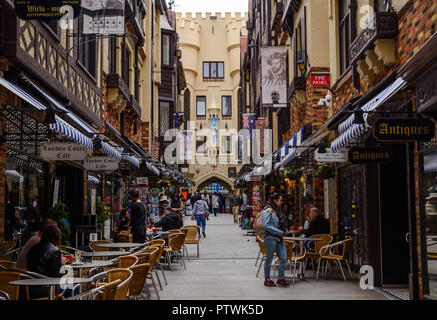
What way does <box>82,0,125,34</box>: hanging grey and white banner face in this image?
toward the camera

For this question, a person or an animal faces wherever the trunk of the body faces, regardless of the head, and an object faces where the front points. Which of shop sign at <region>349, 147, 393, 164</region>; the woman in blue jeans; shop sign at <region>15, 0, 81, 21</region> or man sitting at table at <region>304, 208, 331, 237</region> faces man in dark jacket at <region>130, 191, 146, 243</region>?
the man sitting at table

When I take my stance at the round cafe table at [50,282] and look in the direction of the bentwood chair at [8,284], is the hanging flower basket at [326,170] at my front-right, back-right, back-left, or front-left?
back-right

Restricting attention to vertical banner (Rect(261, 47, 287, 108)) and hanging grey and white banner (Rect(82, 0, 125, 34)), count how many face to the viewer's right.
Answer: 0

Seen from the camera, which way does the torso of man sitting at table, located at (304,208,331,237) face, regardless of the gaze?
to the viewer's left

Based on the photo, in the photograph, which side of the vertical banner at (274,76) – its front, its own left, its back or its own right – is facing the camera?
front

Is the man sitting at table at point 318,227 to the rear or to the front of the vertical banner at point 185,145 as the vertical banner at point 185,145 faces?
to the front

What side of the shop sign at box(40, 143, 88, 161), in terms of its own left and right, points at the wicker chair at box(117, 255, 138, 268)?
front
